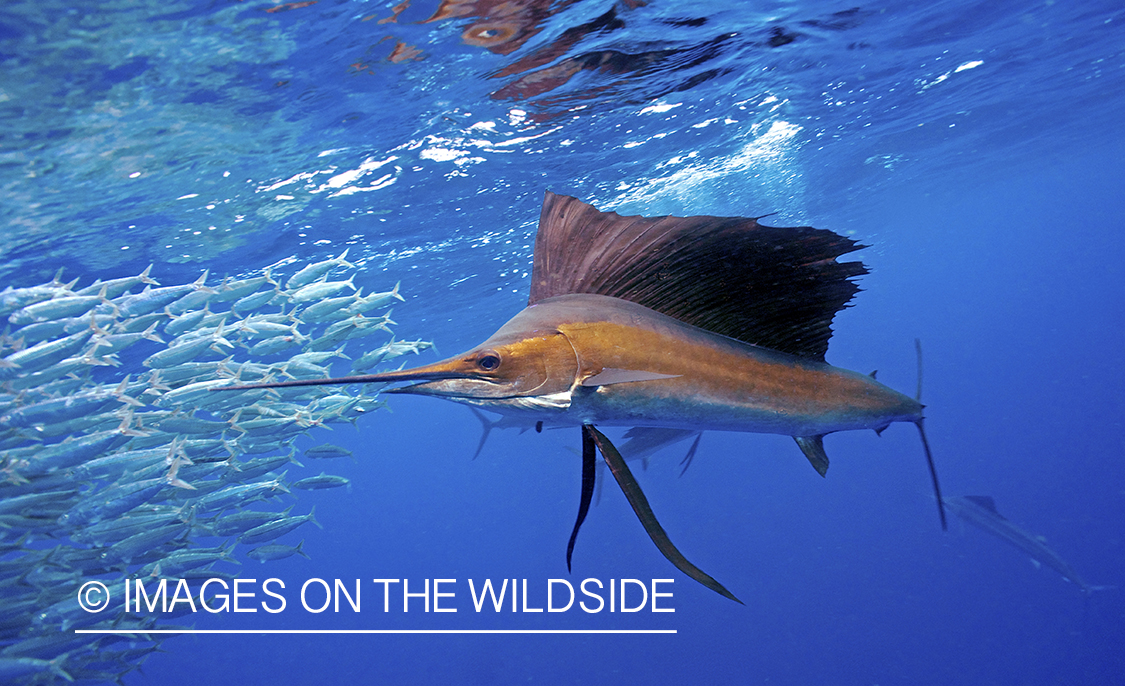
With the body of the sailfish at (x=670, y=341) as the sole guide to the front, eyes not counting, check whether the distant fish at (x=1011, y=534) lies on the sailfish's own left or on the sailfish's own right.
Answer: on the sailfish's own right

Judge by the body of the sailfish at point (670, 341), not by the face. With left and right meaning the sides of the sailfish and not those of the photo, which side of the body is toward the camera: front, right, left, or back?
left

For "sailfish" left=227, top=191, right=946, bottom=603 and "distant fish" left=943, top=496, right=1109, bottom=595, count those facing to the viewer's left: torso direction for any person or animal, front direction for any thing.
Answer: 2

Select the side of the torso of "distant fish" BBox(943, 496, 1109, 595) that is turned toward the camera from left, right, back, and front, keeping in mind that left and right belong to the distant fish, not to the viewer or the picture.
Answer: left

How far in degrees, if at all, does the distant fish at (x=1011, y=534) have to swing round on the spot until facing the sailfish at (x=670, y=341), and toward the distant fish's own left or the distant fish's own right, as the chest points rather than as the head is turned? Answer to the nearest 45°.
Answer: approximately 90° to the distant fish's own left
